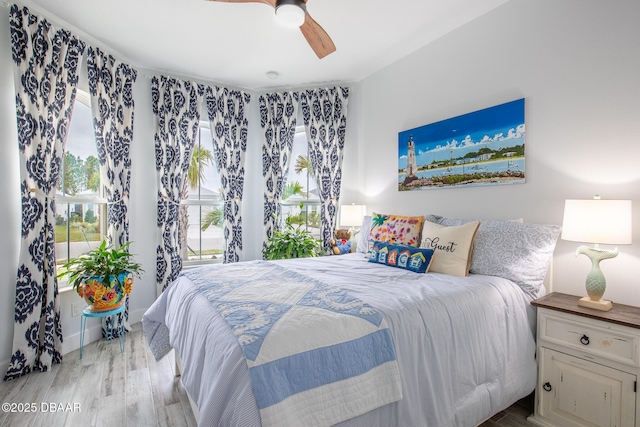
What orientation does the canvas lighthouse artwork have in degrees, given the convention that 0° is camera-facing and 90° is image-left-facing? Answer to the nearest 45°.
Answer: approximately 45°

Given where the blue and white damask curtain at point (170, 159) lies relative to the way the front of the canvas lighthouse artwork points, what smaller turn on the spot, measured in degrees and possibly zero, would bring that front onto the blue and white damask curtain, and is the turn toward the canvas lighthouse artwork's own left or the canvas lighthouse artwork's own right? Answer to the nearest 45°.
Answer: approximately 45° to the canvas lighthouse artwork's own right

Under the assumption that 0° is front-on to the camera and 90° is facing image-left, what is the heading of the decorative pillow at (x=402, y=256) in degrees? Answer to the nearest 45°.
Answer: approximately 45°

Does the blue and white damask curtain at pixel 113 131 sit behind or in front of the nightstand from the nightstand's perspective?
in front

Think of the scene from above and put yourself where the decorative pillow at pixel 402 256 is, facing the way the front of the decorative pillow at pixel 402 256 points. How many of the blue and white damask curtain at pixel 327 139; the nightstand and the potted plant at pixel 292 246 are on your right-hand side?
2

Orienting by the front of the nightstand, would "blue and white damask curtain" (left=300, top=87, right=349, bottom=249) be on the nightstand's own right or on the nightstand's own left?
on the nightstand's own right
